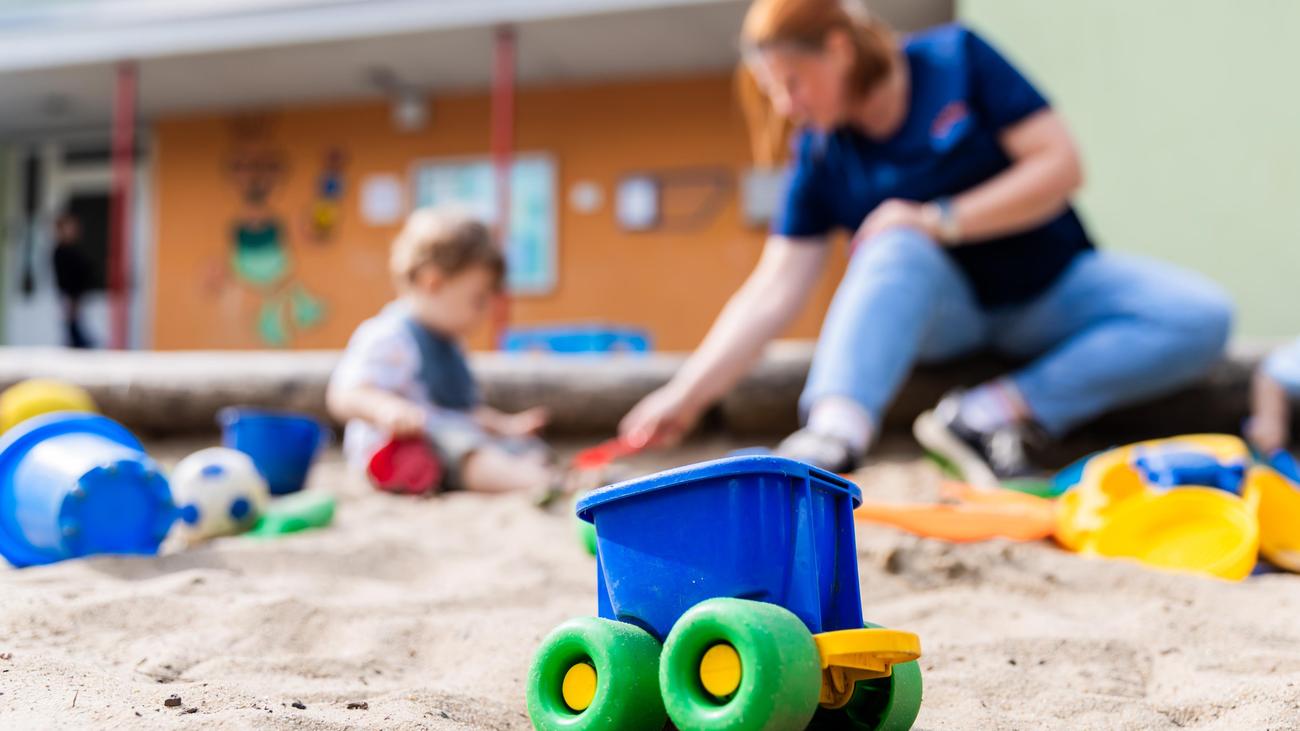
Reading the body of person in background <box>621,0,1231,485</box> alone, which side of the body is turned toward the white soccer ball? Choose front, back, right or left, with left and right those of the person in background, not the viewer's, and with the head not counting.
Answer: front

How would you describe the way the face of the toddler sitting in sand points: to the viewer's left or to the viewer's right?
to the viewer's right

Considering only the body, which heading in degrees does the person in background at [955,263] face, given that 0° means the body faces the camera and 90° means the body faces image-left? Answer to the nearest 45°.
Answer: approximately 45°

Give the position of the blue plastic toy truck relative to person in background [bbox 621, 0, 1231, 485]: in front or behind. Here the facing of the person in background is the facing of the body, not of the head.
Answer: in front

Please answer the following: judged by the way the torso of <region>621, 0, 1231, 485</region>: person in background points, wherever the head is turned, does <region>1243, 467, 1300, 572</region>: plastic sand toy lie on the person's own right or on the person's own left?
on the person's own left

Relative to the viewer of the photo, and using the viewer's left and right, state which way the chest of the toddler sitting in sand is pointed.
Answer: facing the viewer and to the right of the viewer

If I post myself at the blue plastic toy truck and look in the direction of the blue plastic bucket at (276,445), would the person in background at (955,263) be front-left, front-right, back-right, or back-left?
front-right

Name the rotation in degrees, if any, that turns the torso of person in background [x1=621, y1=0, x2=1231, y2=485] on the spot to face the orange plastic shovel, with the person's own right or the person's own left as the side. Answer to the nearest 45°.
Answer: approximately 45° to the person's own left
